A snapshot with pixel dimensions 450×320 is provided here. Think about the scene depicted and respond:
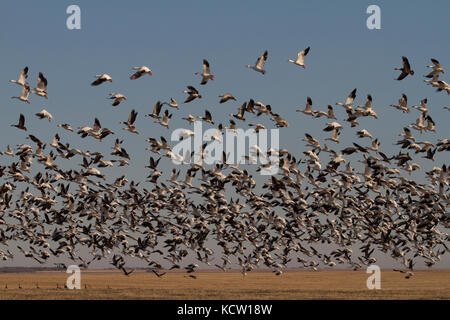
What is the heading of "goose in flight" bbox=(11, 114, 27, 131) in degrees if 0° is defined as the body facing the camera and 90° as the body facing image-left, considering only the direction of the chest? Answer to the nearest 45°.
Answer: approximately 90°

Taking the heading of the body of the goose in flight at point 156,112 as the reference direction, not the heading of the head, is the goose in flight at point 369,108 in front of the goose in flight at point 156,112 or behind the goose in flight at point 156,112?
behind

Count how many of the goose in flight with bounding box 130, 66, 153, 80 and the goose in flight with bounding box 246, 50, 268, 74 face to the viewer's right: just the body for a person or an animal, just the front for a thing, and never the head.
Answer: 1

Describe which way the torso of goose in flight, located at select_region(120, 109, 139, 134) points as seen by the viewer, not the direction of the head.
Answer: to the viewer's left

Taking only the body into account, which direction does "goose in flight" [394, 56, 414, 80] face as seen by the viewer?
to the viewer's left

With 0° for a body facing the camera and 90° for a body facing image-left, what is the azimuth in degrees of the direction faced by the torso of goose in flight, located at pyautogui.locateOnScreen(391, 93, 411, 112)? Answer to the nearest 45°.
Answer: approximately 90°

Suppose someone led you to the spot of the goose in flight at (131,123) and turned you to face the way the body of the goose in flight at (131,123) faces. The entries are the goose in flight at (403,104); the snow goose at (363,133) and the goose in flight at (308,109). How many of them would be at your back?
3

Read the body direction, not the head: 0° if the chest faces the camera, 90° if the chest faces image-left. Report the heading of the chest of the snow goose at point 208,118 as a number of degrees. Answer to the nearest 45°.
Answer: approximately 90°

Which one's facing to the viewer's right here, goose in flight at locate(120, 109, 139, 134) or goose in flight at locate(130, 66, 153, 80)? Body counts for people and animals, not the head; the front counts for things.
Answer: goose in flight at locate(130, 66, 153, 80)
